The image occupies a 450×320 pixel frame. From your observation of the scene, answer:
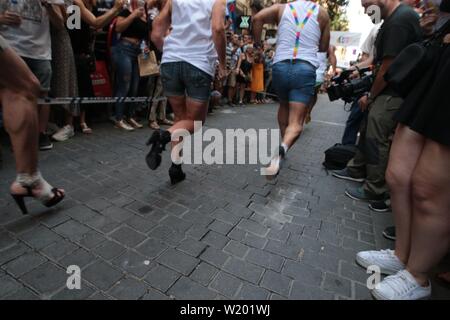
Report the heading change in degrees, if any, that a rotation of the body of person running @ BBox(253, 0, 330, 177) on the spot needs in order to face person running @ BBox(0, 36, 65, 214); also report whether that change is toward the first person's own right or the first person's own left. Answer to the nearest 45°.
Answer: approximately 135° to the first person's own left

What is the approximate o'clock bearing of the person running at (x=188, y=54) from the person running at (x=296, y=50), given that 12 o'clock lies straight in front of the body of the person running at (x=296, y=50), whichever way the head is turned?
the person running at (x=188, y=54) is roughly at 8 o'clock from the person running at (x=296, y=50).

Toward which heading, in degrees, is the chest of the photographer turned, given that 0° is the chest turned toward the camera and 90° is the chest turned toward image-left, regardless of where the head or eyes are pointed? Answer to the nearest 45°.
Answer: approximately 90°

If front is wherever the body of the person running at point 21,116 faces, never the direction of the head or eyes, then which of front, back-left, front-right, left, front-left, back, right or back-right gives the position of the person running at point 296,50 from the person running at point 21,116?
front

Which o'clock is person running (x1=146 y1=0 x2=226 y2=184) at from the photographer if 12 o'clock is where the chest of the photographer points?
The person running is roughly at 11 o'clock from the photographer.

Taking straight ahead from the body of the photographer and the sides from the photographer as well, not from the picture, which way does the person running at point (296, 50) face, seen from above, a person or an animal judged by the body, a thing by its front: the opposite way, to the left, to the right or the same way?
to the right

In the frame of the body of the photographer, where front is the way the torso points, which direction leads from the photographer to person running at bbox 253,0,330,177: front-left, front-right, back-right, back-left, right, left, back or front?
front

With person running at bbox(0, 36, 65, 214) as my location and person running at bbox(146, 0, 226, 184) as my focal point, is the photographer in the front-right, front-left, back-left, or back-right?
front-right

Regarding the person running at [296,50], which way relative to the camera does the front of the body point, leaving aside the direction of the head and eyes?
away from the camera

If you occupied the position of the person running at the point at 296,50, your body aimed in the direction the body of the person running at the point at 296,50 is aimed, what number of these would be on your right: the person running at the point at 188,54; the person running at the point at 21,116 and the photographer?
1
